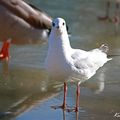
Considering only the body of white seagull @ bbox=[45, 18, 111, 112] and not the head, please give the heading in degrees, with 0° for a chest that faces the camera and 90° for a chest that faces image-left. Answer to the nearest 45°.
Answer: approximately 45°
